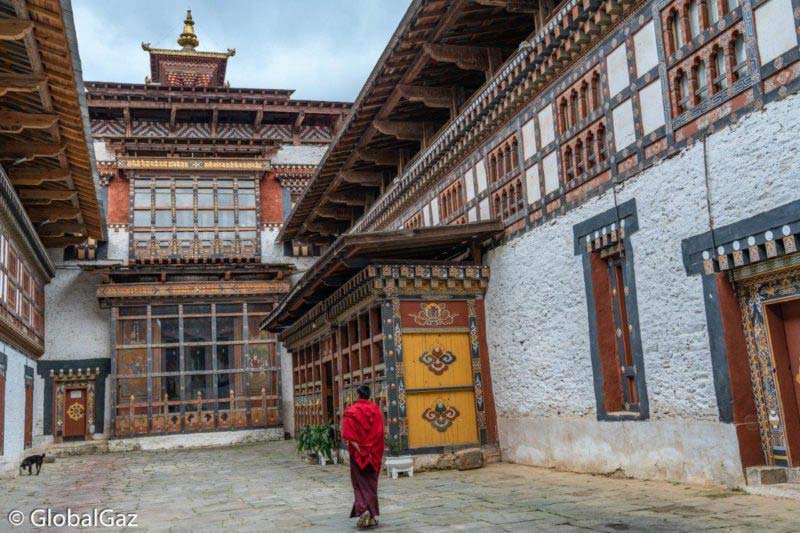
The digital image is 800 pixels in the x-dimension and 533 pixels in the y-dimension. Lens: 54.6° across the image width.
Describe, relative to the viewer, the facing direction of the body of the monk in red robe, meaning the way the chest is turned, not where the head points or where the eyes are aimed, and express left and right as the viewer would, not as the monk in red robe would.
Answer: facing away from the viewer

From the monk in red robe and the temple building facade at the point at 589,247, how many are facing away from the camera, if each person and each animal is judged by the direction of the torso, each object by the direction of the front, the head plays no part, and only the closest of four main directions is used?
1

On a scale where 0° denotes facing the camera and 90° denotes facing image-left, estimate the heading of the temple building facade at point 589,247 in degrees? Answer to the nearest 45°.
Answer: approximately 45°

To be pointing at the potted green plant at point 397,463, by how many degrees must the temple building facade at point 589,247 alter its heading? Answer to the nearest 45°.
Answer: approximately 45° to its right

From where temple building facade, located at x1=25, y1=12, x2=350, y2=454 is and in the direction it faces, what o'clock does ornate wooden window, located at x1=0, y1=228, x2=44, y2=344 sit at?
The ornate wooden window is roughly at 1 o'clock from the temple building facade.

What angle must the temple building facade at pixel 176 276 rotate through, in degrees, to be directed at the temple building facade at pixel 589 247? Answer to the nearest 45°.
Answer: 0° — it already faces it

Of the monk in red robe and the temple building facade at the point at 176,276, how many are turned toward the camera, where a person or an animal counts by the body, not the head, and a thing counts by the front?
1

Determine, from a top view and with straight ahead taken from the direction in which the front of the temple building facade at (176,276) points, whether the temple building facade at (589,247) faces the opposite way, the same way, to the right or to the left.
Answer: to the right
